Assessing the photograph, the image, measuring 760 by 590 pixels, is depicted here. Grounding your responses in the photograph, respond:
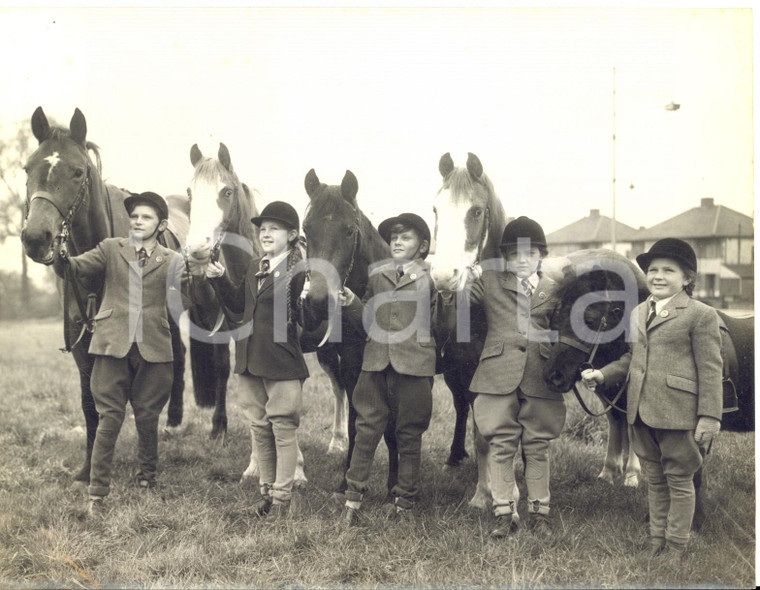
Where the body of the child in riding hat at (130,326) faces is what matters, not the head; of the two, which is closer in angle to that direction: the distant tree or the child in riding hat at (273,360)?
the child in riding hat

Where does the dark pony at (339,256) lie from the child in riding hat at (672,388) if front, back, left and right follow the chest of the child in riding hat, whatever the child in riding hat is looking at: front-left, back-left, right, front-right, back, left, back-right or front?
front-right

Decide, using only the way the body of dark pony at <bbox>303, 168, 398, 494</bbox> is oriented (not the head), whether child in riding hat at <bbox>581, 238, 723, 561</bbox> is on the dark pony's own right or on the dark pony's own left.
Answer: on the dark pony's own left

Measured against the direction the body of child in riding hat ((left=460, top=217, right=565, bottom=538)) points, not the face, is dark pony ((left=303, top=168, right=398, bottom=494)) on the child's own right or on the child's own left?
on the child's own right

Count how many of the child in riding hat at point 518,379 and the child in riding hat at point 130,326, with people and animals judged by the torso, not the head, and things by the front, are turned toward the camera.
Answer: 2

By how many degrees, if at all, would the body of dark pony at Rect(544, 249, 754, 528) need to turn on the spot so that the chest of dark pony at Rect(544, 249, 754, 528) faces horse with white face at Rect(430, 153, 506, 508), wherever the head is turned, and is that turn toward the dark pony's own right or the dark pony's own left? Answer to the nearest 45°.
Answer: approximately 45° to the dark pony's own right
